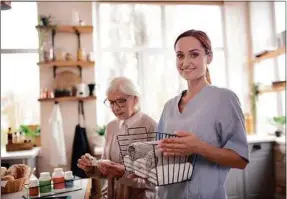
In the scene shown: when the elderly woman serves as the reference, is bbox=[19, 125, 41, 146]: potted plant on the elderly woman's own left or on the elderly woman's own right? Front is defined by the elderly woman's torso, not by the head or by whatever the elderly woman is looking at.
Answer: on the elderly woman's own right

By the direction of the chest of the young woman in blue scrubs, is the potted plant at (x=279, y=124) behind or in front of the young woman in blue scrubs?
behind

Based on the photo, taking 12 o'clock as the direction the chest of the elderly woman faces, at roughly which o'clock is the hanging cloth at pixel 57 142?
The hanging cloth is roughly at 4 o'clock from the elderly woman.

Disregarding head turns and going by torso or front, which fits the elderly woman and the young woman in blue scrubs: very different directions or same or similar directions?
same or similar directions

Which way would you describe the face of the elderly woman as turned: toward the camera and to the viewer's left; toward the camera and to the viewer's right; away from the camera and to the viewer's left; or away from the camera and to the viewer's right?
toward the camera and to the viewer's left

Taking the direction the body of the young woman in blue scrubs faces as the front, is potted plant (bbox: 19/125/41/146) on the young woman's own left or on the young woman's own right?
on the young woman's own right

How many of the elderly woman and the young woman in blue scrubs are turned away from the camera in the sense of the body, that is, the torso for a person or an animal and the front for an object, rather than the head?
0

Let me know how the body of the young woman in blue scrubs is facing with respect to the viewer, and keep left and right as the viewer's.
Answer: facing the viewer and to the left of the viewer

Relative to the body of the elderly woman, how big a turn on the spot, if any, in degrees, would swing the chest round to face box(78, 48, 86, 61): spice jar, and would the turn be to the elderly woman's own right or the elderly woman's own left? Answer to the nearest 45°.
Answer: approximately 135° to the elderly woman's own right

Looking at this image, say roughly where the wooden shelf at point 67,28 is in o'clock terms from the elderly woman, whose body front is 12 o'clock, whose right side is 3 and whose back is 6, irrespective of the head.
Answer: The wooden shelf is roughly at 4 o'clock from the elderly woman.

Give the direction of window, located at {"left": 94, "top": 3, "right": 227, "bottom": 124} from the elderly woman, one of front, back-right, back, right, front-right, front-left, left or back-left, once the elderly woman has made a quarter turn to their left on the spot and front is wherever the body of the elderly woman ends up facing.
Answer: back-left
